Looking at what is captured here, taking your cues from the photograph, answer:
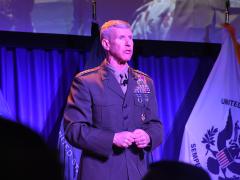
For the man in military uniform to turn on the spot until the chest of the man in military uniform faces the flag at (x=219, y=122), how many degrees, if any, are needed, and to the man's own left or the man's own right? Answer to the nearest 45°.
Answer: approximately 90° to the man's own left

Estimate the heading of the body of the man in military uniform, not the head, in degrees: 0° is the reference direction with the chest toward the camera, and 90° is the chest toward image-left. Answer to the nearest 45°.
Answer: approximately 315°

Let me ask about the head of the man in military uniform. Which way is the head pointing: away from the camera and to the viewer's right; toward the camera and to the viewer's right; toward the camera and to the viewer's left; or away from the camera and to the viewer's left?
toward the camera and to the viewer's right

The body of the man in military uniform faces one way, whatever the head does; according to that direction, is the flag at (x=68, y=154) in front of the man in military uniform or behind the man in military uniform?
behind
